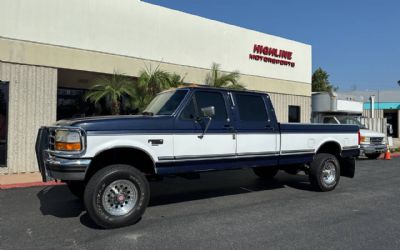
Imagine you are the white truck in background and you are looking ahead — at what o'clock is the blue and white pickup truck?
The blue and white pickup truck is roughly at 2 o'clock from the white truck in background.

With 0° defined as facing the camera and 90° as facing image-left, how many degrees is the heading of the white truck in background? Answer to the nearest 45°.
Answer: approximately 315°

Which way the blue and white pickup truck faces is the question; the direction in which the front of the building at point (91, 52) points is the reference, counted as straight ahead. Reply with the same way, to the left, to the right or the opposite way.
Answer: to the right

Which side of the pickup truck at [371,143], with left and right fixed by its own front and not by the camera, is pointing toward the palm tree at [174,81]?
right

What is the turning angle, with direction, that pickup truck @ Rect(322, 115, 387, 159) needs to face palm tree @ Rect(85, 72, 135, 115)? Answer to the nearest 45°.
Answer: approximately 90° to its right

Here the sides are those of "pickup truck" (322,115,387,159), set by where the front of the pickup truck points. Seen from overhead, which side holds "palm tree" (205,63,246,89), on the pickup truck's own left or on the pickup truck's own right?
on the pickup truck's own right

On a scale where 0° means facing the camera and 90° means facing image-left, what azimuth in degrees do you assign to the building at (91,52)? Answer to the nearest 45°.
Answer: approximately 315°
